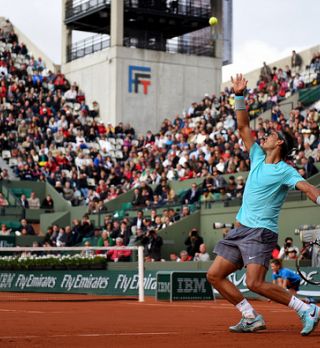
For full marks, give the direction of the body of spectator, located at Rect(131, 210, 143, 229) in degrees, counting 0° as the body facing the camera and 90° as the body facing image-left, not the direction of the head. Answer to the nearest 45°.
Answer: approximately 45°

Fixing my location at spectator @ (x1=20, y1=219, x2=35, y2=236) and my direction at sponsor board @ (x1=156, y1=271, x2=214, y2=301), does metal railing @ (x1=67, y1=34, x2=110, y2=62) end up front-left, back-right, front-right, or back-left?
back-left

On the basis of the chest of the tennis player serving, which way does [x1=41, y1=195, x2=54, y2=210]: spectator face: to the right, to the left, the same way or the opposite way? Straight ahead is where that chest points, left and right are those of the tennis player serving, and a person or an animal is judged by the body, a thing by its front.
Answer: to the left

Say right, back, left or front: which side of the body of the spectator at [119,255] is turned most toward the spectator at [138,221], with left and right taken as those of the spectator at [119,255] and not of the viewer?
back

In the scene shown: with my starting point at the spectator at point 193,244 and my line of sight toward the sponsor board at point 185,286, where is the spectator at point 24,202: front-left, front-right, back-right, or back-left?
back-right

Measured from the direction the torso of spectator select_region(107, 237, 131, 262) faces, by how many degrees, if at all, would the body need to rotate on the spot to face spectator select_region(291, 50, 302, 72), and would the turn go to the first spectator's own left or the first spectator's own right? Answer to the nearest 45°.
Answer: approximately 135° to the first spectator's own left
